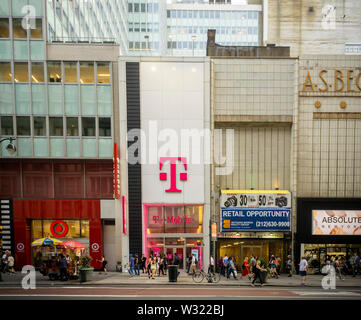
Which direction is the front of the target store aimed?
toward the camera

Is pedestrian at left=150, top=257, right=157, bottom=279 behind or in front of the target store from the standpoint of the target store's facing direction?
in front

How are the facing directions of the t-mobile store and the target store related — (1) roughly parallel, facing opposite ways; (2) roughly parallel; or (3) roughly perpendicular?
roughly parallel

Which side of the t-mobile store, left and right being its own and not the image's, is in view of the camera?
front
